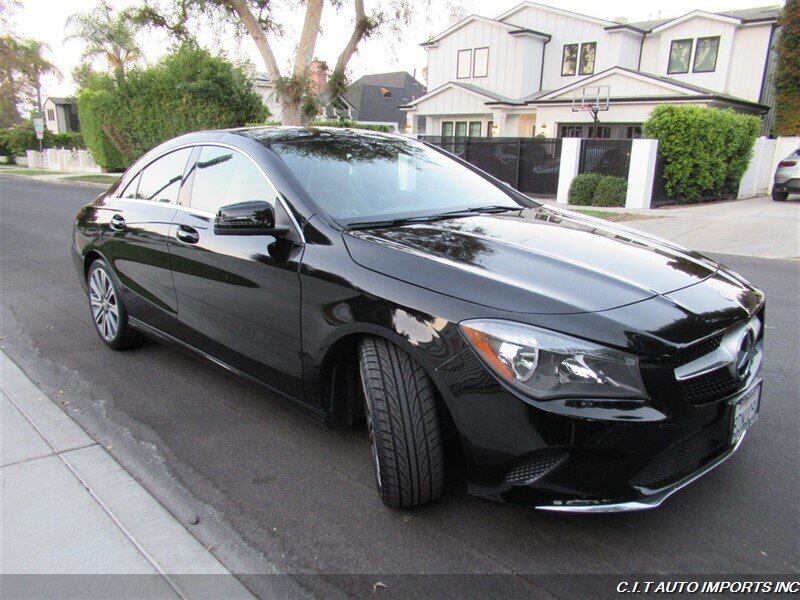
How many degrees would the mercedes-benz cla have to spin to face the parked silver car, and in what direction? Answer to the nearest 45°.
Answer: approximately 90° to its left

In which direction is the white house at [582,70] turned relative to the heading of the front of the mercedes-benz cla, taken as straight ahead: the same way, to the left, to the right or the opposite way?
to the right

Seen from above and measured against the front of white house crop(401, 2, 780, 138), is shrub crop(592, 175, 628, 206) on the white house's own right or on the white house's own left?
on the white house's own left

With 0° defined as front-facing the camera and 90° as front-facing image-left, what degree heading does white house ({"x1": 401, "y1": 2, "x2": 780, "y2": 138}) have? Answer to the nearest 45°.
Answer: approximately 45°

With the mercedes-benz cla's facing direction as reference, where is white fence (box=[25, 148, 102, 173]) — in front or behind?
behind

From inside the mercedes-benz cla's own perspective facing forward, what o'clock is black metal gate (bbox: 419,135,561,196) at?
The black metal gate is roughly at 8 o'clock from the mercedes-benz cla.

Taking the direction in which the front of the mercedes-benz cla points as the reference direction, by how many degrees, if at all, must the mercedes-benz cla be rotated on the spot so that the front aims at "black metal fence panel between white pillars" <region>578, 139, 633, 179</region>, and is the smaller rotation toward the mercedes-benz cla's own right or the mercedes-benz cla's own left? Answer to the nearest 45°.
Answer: approximately 135° to the mercedes-benz cla's own left

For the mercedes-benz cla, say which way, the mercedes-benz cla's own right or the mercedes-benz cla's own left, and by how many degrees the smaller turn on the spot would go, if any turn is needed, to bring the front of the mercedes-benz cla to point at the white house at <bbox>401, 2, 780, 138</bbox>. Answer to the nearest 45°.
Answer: approximately 135° to the mercedes-benz cla's own left

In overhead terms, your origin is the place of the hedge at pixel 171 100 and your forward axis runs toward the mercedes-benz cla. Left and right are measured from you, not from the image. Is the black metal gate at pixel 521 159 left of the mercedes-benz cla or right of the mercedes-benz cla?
left

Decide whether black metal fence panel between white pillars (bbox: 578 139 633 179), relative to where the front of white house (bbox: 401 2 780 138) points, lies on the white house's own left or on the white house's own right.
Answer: on the white house's own left

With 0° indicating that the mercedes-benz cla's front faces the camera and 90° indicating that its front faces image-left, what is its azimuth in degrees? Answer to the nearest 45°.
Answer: approximately 315°
